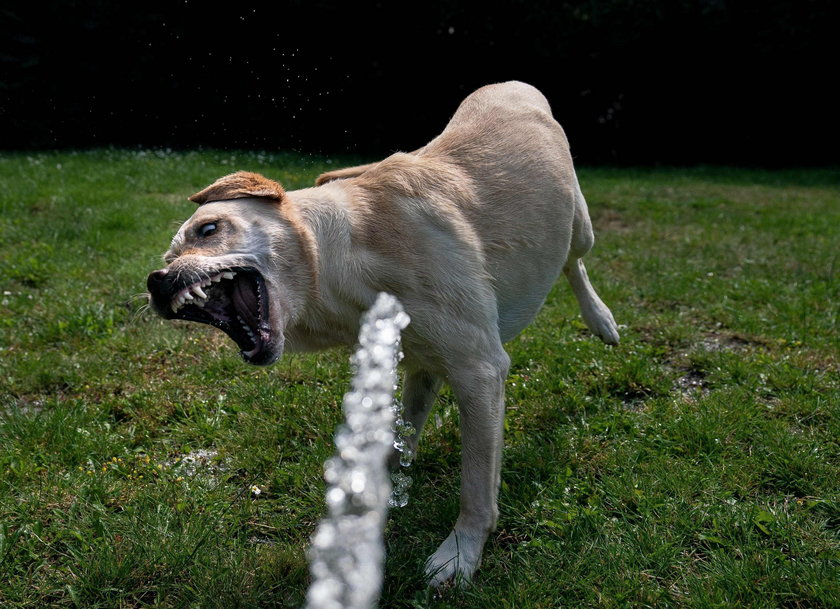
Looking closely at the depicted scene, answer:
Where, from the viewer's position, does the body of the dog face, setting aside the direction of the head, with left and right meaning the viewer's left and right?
facing the viewer and to the left of the viewer

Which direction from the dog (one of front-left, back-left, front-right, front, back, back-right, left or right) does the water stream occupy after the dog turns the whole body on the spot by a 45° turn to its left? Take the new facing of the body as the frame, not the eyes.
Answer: front
